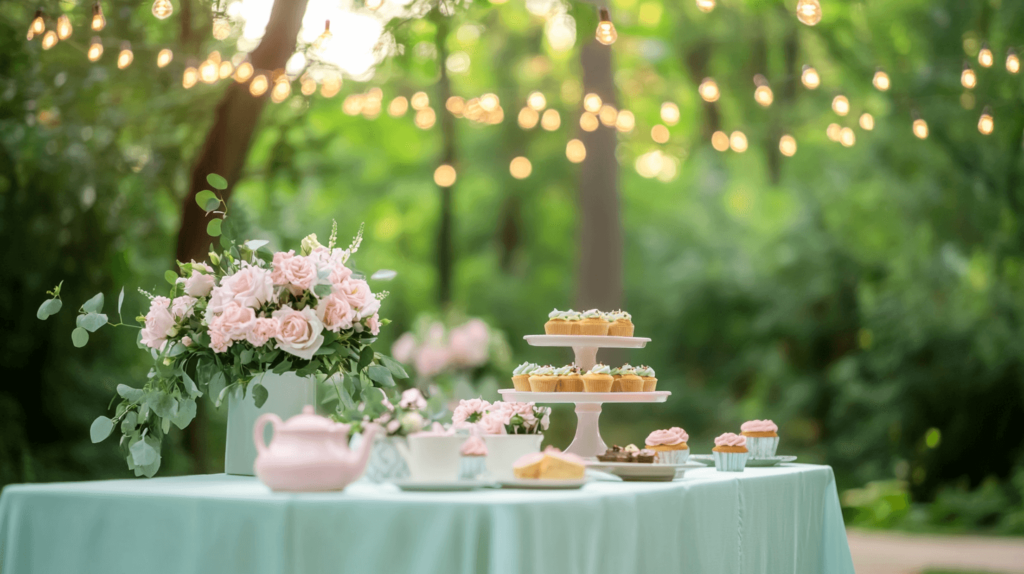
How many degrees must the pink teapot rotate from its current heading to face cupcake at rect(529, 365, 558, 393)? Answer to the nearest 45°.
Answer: approximately 45° to its left

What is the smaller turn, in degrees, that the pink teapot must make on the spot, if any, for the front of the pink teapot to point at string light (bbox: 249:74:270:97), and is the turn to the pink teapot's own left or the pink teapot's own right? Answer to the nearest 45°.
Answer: approximately 90° to the pink teapot's own left

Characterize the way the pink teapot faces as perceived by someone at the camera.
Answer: facing to the right of the viewer

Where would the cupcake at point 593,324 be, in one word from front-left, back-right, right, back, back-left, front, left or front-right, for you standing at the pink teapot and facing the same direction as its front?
front-left

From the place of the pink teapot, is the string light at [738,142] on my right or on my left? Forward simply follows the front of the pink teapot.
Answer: on my left

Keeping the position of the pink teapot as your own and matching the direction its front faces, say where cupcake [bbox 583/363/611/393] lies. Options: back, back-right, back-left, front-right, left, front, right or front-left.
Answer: front-left

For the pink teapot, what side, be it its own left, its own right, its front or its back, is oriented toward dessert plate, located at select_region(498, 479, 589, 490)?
front
